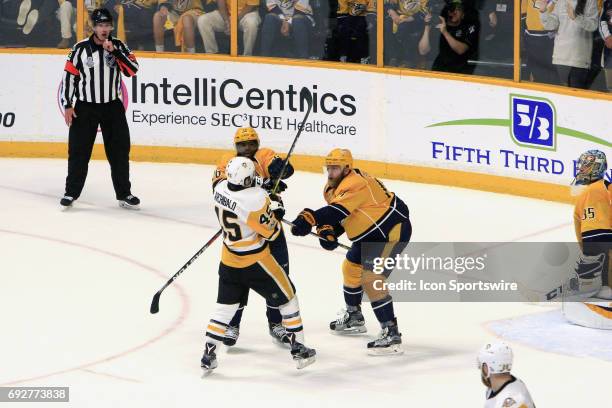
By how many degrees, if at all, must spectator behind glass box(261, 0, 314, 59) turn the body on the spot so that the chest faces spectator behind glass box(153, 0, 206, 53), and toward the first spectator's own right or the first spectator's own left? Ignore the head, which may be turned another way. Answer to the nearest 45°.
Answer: approximately 90° to the first spectator's own right

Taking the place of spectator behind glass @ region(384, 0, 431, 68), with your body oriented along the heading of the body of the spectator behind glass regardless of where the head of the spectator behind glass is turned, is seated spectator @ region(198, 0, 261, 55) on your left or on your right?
on your right

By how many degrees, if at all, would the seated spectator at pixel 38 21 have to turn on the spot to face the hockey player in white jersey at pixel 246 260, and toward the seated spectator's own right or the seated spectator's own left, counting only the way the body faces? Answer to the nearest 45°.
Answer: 0° — they already face them

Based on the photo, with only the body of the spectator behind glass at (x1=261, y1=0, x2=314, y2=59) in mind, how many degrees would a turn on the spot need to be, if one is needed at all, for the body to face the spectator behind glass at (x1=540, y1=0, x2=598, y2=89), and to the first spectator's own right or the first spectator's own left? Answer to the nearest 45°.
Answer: approximately 45° to the first spectator's own left

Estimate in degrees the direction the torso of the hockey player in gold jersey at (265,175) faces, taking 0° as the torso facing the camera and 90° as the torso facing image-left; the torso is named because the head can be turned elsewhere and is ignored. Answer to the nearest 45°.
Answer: approximately 0°

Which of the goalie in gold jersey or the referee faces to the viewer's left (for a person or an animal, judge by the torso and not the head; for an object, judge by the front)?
the goalie in gold jersey

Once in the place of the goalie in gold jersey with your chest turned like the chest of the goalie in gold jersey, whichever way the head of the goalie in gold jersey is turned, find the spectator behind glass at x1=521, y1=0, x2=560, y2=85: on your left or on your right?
on your right

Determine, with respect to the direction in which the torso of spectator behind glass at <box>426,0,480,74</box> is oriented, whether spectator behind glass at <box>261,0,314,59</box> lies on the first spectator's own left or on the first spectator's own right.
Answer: on the first spectator's own right

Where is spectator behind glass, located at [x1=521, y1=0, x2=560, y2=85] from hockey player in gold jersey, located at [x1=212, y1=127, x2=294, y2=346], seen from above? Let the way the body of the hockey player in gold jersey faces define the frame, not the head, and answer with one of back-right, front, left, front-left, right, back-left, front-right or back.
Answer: back-left

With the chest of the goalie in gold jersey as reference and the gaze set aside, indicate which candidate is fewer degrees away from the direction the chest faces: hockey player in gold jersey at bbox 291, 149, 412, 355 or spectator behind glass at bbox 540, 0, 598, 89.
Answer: the hockey player in gold jersey

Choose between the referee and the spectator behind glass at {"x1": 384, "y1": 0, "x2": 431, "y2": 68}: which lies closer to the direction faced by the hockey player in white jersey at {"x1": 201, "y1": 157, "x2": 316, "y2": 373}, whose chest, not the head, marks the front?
the spectator behind glass
